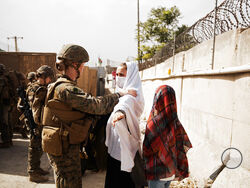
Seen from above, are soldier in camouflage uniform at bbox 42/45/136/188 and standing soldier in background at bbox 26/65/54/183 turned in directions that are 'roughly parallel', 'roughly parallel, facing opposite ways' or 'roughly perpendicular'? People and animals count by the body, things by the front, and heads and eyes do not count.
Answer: roughly parallel

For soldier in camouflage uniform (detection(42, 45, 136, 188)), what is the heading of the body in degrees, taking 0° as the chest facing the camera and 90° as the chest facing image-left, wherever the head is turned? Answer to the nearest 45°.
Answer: approximately 270°

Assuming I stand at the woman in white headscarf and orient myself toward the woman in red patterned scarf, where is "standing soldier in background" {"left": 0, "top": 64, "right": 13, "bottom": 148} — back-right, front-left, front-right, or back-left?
back-left

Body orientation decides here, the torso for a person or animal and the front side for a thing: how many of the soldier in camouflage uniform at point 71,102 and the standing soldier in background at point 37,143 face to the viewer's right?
2

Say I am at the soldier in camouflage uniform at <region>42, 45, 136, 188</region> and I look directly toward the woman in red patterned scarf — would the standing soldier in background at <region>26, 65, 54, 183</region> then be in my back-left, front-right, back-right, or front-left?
back-left

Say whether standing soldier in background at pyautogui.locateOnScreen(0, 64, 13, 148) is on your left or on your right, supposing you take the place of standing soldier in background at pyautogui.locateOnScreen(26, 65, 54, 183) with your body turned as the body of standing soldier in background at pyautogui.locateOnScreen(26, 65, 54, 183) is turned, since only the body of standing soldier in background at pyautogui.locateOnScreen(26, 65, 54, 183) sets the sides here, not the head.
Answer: on your left

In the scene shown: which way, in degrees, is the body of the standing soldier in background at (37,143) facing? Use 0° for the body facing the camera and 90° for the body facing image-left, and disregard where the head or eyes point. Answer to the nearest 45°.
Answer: approximately 270°

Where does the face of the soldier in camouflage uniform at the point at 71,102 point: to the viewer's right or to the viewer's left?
to the viewer's right
